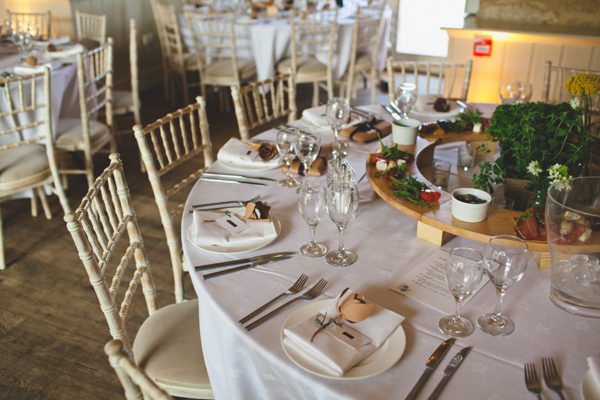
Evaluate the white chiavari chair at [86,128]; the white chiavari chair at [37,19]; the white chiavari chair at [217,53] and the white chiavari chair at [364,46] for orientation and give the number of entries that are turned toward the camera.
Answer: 1

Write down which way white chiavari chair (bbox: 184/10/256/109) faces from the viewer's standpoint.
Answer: facing away from the viewer and to the right of the viewer

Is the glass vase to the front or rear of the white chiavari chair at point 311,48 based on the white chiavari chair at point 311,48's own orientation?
to the rear

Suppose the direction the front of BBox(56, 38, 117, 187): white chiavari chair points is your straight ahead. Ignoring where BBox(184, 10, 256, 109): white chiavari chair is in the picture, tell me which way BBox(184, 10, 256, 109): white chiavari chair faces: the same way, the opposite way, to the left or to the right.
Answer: to the right

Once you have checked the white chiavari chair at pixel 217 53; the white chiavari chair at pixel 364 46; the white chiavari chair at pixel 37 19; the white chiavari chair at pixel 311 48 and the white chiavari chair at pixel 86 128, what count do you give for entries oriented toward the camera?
1

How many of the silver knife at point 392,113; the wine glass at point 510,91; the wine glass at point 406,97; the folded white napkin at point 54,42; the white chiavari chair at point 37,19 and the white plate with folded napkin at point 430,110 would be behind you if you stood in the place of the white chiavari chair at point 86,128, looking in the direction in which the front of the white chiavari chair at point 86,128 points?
4

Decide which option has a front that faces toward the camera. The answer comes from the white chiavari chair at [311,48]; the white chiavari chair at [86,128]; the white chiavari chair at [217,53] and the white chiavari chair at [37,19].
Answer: the white chiavari chair at [37,19]

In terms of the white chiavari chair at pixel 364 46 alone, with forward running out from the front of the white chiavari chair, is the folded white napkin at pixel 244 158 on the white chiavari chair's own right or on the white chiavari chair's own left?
on the white chiavari chair's own left

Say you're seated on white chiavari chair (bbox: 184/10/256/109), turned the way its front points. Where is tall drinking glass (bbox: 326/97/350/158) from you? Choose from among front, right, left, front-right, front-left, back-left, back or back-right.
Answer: back-right

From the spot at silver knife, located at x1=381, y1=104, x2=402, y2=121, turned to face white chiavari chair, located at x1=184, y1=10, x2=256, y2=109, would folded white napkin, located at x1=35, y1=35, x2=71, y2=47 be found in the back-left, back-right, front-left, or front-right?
front-left

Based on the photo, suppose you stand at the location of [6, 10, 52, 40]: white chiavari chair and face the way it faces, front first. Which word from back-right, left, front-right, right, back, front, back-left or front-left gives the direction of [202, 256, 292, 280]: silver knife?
front

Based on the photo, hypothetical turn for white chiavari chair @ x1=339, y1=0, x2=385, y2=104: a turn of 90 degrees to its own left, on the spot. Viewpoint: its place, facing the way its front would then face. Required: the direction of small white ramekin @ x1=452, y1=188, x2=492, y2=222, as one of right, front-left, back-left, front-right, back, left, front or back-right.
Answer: front-left

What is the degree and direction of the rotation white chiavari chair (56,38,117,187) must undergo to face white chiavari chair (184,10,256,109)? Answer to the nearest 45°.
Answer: approximately 90° to its right

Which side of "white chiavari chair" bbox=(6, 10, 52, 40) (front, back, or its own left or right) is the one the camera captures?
front

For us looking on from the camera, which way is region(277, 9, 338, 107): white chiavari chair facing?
facing away from the viewer and to the left of the viewer

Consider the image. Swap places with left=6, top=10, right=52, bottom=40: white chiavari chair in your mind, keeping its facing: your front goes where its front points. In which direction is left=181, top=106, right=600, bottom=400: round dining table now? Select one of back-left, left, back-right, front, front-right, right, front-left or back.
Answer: front

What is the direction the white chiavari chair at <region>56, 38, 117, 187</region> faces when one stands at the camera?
facing away from the viewer and to the left of the viewer

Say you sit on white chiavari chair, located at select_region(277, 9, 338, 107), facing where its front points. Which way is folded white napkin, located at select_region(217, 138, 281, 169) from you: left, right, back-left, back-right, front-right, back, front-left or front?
back-left

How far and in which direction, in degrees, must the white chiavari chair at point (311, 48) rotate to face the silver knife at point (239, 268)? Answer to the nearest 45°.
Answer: approximately 135° to its left
